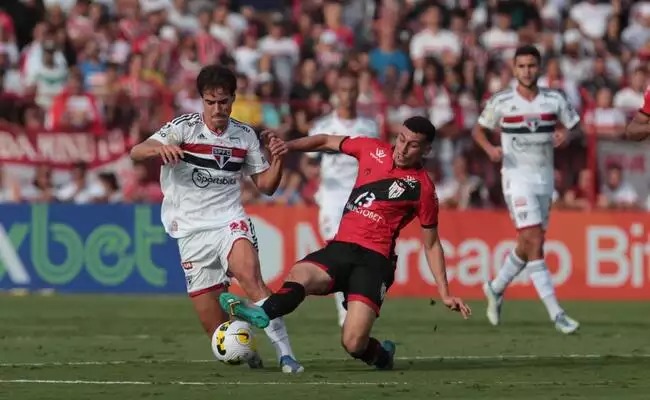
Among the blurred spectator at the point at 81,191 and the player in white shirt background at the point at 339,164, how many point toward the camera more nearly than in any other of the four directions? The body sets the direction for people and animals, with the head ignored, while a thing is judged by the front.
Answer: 2

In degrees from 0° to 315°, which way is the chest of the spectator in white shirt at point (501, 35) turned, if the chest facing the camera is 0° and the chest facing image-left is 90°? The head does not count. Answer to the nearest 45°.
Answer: approximately 0°

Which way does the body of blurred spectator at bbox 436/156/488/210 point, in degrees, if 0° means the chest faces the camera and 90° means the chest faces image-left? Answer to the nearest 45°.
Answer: approximately 0°
